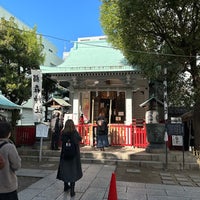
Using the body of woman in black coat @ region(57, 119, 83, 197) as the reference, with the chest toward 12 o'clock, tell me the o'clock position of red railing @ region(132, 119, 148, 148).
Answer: The red railing is roughly at 1 o'clock from the woman in black coat.

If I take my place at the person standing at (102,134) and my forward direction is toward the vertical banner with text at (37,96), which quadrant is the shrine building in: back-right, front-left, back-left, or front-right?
back-right

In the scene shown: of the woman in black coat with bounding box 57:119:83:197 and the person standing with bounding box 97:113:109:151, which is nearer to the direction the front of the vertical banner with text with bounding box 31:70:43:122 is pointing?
the woman in black coat

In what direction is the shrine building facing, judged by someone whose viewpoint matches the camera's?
facing the viewer

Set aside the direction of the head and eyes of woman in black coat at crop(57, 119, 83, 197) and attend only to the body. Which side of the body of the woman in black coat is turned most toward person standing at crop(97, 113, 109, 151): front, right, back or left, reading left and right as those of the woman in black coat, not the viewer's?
front

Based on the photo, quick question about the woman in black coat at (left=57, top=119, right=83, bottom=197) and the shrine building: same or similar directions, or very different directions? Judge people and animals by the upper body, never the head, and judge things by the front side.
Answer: very different directions

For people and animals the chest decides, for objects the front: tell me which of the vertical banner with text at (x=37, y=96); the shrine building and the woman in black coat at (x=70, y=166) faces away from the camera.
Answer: the woman in black coat

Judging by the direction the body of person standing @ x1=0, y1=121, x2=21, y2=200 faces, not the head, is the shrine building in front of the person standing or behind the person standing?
in front

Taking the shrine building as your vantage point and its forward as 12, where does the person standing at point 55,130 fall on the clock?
The person standing is roughly at 1 o'clock from the shrine building.

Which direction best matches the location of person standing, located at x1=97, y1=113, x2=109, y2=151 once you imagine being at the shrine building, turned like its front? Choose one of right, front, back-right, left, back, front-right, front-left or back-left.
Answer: front

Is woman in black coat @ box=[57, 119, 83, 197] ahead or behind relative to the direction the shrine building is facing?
ahead

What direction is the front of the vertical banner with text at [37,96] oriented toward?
toward the camera

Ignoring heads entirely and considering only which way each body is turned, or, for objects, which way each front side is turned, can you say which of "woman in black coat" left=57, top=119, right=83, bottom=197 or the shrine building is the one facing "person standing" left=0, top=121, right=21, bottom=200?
the shrine building

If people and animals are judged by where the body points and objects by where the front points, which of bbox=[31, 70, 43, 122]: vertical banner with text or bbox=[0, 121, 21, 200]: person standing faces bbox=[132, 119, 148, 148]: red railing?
the person standing

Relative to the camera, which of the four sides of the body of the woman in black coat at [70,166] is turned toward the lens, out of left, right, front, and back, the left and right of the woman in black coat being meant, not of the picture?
back

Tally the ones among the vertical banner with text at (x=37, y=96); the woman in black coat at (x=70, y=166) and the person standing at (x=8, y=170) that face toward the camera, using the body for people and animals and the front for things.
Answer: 1

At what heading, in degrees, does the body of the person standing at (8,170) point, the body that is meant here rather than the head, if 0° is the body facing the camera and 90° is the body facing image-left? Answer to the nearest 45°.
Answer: approximately 225°
